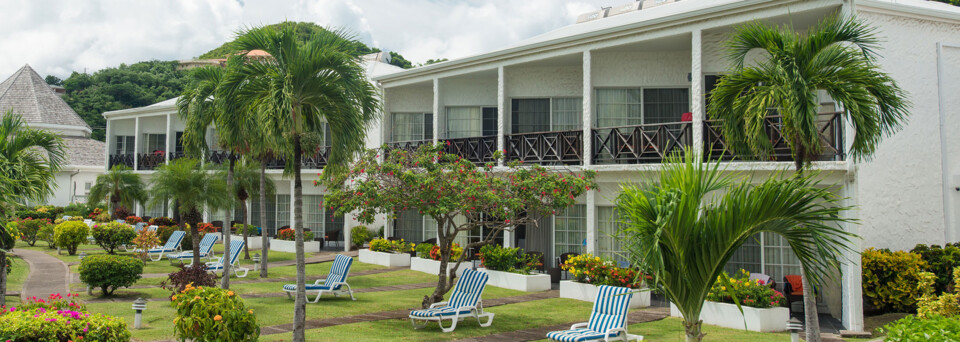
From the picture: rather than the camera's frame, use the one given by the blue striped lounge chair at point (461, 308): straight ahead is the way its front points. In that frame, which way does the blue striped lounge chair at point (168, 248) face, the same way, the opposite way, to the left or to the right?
the same way

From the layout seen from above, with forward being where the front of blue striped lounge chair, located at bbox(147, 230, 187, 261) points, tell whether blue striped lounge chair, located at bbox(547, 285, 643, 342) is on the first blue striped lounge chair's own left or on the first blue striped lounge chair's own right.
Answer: on the first blue striped lounge chair's own left

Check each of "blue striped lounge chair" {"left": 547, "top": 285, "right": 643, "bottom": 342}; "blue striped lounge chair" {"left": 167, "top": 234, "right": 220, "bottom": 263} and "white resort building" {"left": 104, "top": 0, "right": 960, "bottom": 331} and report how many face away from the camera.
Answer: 0

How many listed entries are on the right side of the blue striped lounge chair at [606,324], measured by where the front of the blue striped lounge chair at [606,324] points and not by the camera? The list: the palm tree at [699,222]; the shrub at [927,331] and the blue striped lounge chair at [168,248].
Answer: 1

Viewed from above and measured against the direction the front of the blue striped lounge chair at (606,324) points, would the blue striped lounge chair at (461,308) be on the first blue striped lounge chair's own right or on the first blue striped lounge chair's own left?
on the first blue striped lounge chair's own right

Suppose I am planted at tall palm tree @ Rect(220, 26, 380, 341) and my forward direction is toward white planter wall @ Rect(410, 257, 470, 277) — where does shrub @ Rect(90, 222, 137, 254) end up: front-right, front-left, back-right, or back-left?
front-left

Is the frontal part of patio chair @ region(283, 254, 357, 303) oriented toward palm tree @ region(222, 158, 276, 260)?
no

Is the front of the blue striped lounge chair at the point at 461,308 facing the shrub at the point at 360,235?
no

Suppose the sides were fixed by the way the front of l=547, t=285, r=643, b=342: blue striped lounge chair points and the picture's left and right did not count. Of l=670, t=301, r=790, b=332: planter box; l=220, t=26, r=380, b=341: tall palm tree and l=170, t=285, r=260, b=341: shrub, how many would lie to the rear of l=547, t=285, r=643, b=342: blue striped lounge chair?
1

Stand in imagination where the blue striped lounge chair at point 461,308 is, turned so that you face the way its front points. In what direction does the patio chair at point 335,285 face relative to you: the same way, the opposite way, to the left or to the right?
the same way

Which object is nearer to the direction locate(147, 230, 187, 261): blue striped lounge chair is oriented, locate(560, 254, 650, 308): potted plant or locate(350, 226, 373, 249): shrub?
the potted plant

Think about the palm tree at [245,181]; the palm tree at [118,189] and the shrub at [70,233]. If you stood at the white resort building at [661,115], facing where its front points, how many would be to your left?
0

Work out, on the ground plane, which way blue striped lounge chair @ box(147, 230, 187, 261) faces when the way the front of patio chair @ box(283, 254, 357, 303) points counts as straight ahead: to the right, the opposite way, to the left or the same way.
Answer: the same way

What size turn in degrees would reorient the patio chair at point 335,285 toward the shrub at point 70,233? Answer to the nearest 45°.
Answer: approximately 90° to its right

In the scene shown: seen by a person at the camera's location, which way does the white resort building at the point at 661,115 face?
facing the viewer and to the left of the viewer

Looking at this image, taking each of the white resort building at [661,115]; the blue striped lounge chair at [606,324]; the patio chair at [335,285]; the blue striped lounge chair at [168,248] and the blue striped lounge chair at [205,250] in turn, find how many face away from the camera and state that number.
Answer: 0
